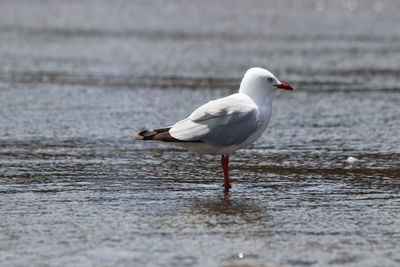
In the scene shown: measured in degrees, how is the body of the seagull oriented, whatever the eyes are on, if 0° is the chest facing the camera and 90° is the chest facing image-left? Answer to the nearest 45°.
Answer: approximately 270°
